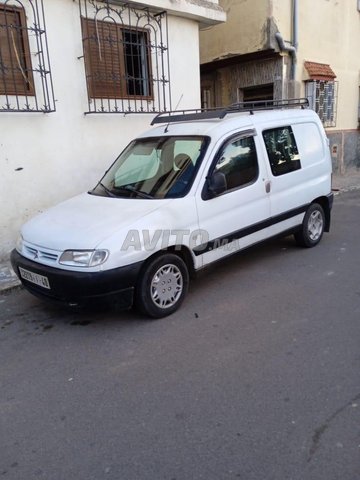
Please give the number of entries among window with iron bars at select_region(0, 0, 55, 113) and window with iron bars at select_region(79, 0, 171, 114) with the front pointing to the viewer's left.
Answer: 0

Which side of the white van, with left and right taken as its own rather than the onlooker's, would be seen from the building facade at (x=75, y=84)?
right

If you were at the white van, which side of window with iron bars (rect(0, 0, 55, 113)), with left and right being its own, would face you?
front

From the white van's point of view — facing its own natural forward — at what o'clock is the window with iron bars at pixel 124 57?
The window with iron bars is roughly at 4 o'clock from the white van.

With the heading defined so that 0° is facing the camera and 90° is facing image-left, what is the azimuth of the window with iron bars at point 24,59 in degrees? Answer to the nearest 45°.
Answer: approximately 315°

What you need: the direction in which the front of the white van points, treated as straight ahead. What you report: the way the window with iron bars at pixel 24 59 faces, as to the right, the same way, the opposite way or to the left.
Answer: to the left

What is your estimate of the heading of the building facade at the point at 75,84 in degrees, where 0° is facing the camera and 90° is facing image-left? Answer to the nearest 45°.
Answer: approximately 315°

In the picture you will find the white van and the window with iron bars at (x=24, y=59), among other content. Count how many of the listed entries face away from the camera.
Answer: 0

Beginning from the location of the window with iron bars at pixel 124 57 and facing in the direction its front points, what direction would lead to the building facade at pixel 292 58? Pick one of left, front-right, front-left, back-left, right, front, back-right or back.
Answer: left

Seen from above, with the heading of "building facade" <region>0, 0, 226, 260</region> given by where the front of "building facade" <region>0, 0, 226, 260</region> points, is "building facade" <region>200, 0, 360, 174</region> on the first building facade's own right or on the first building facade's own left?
on the first building facade's own left

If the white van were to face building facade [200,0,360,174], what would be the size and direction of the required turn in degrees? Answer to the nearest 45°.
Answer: approximately 180°

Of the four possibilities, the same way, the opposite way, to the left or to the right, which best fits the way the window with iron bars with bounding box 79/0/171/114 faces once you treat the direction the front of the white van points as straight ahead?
to the left

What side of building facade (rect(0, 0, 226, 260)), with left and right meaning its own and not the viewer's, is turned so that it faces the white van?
front

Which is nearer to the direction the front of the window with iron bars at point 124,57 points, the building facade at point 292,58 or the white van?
the white van

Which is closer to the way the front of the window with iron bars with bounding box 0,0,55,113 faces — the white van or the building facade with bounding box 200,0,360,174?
the white van

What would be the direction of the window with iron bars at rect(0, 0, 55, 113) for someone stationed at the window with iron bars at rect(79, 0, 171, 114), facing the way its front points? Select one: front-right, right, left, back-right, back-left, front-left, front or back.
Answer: right
